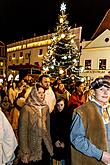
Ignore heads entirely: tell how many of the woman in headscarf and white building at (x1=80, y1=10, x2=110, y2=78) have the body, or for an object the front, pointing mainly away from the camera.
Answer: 0

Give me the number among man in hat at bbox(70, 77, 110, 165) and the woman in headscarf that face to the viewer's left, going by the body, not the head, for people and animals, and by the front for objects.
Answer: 0

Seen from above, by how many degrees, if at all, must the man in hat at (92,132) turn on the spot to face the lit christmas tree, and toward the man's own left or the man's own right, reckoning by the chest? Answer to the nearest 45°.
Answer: approximately 135° to the man's own left

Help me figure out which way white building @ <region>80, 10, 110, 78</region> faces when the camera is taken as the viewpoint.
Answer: facing the viewer

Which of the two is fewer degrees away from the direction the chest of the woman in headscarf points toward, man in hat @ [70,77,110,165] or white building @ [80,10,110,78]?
the man in hat

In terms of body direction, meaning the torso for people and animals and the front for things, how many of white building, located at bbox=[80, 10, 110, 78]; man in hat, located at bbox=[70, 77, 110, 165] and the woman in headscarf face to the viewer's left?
0

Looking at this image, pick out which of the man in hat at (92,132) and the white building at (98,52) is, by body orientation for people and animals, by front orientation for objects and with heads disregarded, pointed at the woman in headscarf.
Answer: the white building

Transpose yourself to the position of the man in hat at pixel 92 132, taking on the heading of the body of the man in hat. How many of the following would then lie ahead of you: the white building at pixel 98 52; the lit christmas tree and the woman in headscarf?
0

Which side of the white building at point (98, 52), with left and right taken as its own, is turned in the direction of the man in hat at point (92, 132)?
front

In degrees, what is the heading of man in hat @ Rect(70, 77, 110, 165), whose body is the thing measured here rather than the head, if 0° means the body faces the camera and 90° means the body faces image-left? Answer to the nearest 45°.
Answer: approximately 315°

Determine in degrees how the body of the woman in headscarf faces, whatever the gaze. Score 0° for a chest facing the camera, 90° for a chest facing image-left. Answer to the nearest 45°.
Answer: approximately 315°

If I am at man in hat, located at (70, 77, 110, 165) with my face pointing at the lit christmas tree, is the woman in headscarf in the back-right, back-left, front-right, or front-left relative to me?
front-left

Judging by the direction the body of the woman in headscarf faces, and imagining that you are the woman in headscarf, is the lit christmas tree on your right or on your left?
on your left

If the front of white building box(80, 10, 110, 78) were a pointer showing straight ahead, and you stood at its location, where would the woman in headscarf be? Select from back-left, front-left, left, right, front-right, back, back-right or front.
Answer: front

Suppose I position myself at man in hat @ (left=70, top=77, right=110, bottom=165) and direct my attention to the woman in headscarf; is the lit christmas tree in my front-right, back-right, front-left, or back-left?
front-right
